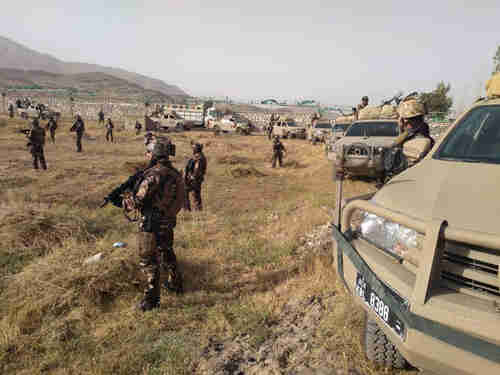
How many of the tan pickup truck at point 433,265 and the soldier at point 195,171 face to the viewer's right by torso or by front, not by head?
0

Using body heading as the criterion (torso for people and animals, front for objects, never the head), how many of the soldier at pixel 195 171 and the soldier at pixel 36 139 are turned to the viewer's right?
0

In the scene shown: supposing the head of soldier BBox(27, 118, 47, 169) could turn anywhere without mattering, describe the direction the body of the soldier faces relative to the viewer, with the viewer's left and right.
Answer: facing away from the viewer and to the left of the viewer

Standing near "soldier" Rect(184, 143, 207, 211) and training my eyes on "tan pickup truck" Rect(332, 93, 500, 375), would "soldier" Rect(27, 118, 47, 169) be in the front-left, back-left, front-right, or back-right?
back-right

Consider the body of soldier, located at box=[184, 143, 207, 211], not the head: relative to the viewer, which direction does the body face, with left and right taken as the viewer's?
facing the viewer and to the left of the viewer

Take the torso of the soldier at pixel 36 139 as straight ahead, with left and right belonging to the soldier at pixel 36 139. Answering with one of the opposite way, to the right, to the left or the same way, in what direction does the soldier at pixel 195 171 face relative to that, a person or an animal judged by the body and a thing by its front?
to the left

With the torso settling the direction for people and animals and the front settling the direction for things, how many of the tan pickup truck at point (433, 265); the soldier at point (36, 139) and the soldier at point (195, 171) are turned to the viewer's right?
0

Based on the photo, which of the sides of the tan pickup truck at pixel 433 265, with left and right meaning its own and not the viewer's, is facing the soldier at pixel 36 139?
right

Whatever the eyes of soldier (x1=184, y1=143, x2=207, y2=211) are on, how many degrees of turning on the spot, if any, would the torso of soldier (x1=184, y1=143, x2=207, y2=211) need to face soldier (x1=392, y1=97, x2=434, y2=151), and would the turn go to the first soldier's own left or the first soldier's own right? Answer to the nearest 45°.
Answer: approximately 90° to the first soldier's own left

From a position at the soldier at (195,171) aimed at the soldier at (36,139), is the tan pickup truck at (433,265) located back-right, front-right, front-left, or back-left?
back-left
